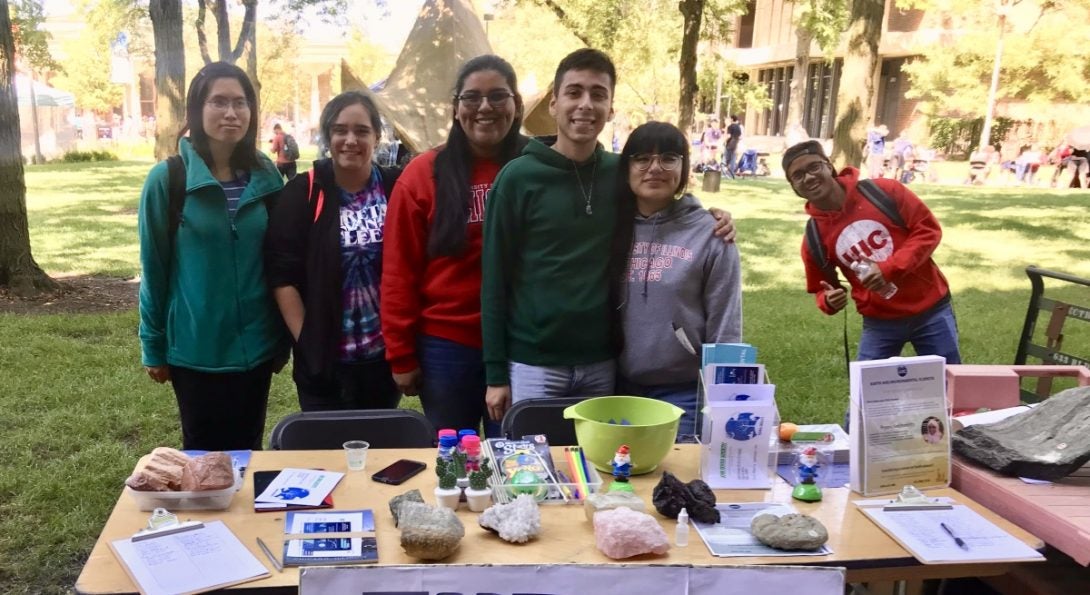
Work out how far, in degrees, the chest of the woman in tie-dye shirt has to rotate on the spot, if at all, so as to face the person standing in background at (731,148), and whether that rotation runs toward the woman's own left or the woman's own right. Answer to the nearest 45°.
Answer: approximately 90° to the woman's own left

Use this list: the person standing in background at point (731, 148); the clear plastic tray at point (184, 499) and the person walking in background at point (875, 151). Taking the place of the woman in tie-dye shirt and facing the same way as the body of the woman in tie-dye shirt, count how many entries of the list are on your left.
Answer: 2

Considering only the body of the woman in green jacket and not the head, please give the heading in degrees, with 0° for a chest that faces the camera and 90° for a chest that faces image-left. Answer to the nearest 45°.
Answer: approximately 315°

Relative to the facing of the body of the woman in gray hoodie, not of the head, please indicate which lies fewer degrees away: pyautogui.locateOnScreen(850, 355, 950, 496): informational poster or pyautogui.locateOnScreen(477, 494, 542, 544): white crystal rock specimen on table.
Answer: the white crystal rock specimen on table

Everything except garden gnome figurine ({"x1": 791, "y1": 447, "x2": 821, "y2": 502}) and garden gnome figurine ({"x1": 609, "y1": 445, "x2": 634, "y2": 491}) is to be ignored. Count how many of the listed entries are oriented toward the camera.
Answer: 2

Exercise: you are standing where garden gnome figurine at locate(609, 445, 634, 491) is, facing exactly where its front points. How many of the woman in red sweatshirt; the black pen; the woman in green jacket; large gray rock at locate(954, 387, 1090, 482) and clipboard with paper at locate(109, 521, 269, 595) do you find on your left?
2

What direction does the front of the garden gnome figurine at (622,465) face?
toward the camera

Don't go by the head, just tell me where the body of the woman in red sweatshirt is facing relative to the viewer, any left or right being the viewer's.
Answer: facing the viewer and to the right of the viewer

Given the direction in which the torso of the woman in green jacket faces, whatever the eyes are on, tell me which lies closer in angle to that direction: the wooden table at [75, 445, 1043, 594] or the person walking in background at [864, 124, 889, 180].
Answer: the wooden table

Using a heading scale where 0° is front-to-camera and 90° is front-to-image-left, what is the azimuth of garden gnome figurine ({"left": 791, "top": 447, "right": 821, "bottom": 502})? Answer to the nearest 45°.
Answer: approximately 0°
